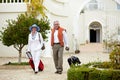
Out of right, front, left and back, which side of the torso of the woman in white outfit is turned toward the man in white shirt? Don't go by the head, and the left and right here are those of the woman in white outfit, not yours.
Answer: left

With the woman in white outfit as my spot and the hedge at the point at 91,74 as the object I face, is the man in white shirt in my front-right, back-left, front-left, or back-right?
front-left

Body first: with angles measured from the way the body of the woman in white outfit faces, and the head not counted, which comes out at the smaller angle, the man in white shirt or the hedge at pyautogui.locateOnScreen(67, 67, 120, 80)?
the hedge

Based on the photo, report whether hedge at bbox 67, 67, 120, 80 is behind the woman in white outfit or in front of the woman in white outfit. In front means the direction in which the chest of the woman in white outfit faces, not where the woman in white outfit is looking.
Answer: in front

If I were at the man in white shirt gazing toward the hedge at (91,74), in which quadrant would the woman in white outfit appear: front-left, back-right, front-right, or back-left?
back-right

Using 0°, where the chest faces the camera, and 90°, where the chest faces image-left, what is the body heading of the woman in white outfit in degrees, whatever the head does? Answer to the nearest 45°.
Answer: approximately 0°
